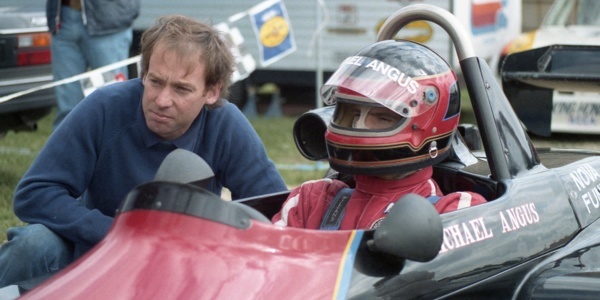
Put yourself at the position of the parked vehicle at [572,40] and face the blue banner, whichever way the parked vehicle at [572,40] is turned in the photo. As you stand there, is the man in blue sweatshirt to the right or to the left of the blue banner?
left

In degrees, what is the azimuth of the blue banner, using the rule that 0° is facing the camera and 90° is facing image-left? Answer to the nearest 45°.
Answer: approximately 0°

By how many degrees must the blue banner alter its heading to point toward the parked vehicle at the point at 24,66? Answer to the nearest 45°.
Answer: approximately 45° to its right

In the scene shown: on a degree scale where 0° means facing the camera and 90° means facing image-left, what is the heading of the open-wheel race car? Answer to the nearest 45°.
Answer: approximately 45°

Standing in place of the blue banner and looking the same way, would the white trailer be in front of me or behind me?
behind

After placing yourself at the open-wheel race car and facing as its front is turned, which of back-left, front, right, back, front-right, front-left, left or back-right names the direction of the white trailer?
back-right

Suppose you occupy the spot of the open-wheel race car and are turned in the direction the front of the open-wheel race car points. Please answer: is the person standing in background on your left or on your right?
on your right

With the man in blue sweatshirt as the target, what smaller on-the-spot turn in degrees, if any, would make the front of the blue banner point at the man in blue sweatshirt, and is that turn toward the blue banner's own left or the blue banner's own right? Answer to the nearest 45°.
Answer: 0° — it already faces them

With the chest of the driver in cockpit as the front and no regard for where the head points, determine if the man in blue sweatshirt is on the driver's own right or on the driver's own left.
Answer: on the driver's own right

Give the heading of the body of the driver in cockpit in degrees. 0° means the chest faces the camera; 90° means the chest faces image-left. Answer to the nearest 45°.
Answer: approximately 45°
